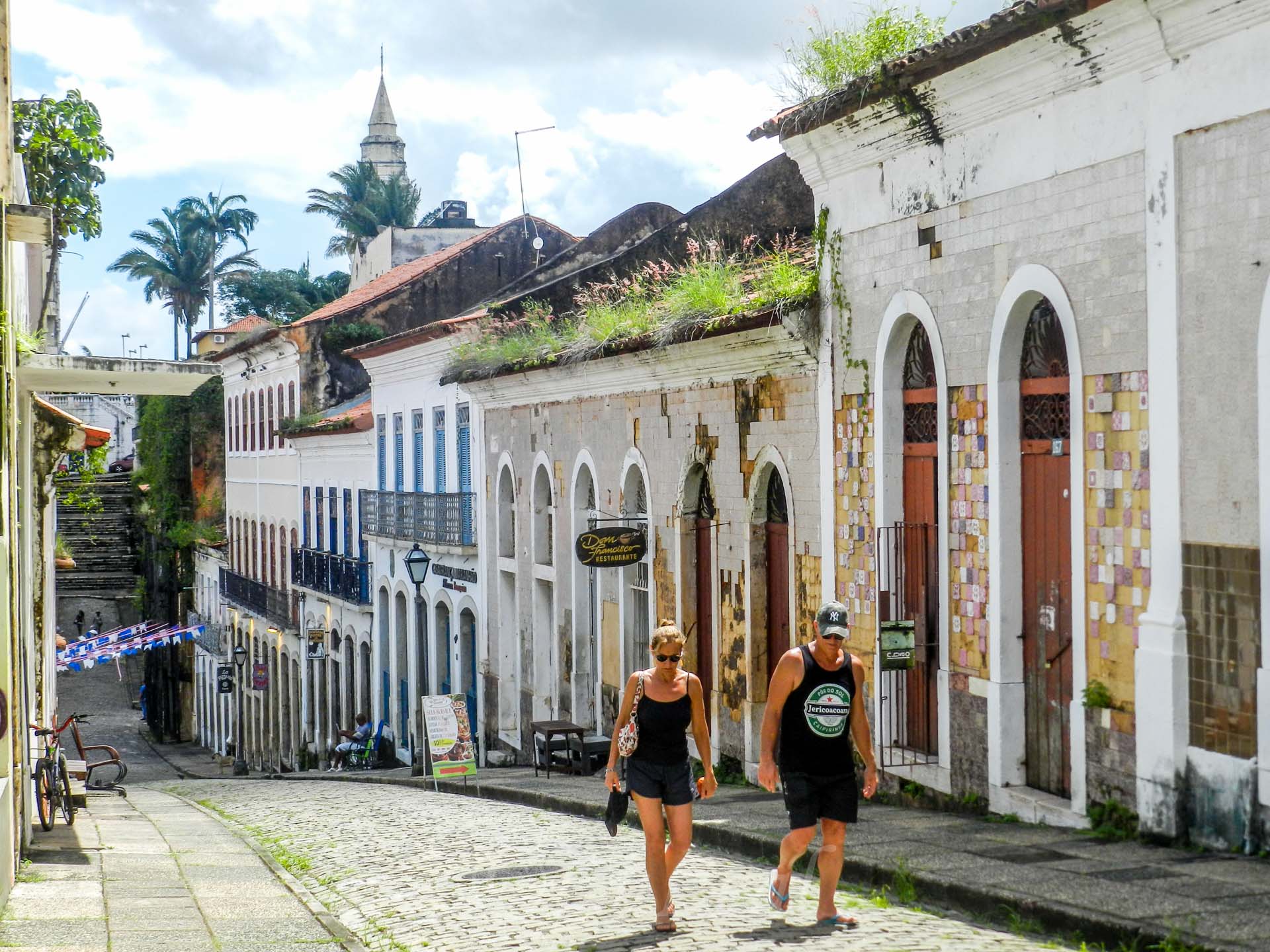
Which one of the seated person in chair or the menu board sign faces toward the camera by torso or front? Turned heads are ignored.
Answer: the menu board sign

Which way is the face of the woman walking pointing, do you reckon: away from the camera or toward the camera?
toward the camera

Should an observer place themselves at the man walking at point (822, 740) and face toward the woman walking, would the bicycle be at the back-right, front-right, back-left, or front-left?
front-right

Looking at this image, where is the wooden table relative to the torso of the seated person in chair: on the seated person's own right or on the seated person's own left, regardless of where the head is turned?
on the seated person's own left

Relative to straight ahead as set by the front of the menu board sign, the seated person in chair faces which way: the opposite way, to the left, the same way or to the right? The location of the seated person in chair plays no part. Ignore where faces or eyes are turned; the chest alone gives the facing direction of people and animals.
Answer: to the right

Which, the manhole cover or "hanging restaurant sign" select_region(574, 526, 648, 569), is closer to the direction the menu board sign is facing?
the manhole cover

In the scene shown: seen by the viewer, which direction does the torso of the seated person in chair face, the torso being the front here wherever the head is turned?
to the viewer's left

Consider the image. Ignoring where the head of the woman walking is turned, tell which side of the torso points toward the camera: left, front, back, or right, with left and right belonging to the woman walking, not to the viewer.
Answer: front

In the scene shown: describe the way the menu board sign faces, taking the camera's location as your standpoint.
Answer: facing the viewer

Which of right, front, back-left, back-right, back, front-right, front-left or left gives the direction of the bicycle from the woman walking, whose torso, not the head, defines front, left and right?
back-right

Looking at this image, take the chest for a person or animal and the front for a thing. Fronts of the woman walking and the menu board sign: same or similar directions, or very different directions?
same or similar directions

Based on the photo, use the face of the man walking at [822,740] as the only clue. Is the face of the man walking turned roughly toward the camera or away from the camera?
toward the camera

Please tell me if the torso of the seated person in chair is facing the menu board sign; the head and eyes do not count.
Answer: no

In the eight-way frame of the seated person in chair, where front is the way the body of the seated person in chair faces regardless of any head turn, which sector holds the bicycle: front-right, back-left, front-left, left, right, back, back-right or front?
left

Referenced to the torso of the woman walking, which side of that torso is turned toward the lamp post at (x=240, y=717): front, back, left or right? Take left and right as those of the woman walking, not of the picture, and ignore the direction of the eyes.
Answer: back

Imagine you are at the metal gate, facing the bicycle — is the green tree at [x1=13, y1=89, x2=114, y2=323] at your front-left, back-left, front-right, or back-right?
front-right

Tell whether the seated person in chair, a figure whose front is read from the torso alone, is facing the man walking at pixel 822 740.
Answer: no

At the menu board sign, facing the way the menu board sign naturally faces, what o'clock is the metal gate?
The metal gate is roughly at 11 o'clock from the menu board sign.
